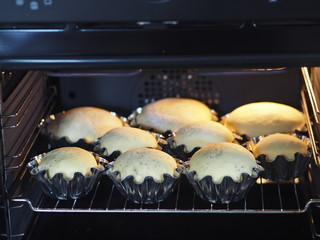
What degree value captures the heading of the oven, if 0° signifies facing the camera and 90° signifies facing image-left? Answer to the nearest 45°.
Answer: approximately 0°
